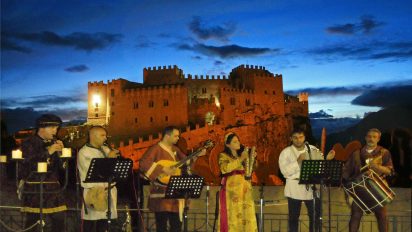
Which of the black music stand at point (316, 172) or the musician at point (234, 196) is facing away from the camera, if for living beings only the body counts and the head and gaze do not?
the black music stand

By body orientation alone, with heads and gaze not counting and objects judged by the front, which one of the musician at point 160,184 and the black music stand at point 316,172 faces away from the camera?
the black music stand

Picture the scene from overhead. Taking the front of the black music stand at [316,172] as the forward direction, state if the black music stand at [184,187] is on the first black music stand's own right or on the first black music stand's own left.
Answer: on the first black music stand's own left

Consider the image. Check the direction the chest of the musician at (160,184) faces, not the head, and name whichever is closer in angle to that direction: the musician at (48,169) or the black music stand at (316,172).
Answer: the black music stand

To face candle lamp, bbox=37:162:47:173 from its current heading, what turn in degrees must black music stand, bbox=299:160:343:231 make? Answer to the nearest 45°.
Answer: approximately 135° to its left

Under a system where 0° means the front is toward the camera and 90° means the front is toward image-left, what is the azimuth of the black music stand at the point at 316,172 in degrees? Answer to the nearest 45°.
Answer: approximately 180°

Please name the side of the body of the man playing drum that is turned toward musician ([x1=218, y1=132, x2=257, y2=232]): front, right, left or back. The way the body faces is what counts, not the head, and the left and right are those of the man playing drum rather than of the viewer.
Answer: right

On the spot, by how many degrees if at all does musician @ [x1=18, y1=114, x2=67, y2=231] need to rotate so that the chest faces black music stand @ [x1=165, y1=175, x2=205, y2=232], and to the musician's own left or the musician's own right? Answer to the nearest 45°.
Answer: approximately 45° to the musician's own left
